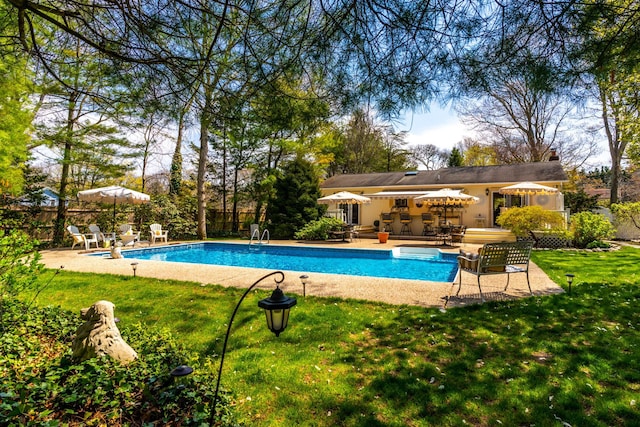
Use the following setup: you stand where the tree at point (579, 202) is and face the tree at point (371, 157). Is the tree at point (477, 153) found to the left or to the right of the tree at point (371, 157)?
right

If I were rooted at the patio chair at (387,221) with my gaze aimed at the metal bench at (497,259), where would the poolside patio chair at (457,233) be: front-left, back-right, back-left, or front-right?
front-left

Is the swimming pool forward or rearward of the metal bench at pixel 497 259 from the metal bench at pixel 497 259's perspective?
forward

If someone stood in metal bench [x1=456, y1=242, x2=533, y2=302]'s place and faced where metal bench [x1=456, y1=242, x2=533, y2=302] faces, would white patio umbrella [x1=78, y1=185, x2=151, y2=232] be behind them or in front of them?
in front
